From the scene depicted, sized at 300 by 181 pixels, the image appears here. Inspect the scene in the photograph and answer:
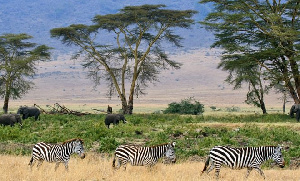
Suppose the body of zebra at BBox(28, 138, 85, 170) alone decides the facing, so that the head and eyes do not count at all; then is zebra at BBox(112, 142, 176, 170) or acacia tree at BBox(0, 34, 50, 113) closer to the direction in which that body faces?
the zebra

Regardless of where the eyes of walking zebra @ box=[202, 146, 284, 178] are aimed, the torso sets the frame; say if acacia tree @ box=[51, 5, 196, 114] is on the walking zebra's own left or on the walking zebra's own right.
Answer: on the walking zebra's own left

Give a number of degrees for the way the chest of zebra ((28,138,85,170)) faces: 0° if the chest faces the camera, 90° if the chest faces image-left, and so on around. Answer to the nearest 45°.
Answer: approximately 270°

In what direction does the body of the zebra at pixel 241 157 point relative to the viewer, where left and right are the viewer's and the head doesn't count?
facing to the right of the viewer

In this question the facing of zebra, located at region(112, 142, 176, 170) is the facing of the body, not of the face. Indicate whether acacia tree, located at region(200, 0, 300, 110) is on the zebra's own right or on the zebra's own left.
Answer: on the zebra's own left

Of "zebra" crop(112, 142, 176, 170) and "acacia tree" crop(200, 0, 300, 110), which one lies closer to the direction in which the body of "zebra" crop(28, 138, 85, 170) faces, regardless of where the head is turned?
the zebra

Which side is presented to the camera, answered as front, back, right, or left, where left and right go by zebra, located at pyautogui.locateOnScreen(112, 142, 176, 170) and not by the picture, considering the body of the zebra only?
right

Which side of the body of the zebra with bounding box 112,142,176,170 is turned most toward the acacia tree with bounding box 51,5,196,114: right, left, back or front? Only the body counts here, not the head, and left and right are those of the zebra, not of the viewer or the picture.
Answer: left

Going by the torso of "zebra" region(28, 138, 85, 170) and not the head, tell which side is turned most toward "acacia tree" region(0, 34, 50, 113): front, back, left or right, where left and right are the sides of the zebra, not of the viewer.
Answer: left

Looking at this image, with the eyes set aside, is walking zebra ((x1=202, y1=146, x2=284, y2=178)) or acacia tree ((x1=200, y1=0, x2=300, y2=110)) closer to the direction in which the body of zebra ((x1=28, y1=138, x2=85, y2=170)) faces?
the walking zebra
